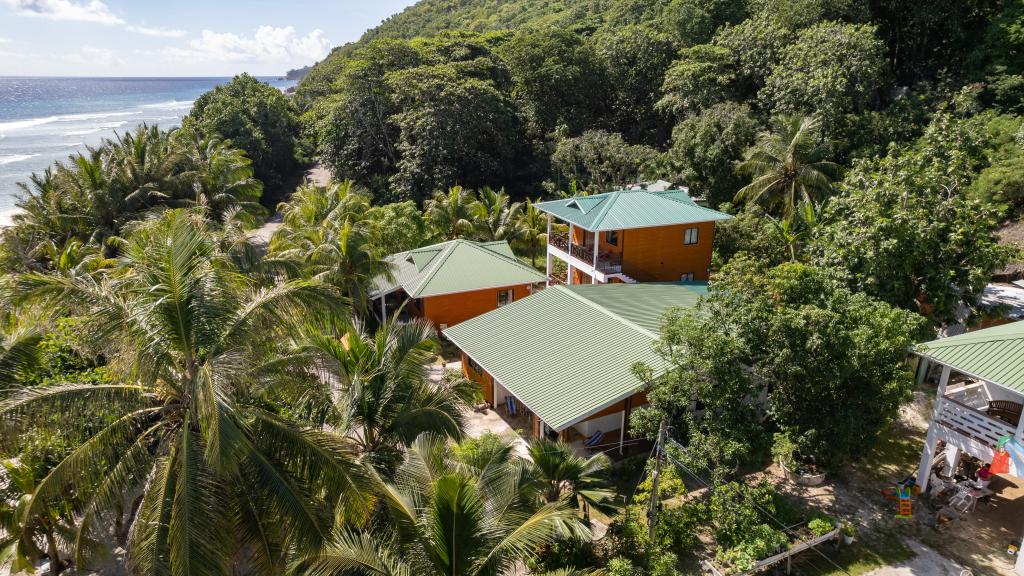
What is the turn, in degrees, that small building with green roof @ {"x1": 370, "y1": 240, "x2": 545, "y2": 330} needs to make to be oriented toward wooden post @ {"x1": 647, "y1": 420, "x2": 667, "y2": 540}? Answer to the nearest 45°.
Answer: approximately 45° to its left

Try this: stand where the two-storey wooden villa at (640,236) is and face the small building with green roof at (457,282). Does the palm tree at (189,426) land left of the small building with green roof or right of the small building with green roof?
left

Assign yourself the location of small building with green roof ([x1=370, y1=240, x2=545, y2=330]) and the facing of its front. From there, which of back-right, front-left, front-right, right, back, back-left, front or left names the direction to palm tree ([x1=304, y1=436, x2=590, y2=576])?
front-left

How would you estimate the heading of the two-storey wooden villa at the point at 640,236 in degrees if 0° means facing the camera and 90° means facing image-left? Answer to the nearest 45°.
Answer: approximately 45°

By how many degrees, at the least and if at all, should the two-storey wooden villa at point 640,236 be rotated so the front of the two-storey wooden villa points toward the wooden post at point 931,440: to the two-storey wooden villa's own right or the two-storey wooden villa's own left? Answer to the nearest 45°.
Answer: approximately 90° to the two-storey wooden villa's own left

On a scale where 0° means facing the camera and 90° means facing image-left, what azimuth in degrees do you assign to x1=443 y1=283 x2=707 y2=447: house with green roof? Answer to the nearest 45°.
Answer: approximately 45°

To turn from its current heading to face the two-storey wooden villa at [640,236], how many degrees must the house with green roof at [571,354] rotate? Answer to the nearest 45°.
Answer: approximately 135° to its right

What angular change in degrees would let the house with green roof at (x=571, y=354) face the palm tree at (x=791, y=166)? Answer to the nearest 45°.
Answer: approximately 180°

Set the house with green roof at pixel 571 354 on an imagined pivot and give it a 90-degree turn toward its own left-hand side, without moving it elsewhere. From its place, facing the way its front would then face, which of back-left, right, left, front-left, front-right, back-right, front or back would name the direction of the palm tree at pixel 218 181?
back

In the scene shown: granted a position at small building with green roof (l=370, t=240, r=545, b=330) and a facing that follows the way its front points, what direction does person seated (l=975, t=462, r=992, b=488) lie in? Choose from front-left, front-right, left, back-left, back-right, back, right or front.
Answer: left

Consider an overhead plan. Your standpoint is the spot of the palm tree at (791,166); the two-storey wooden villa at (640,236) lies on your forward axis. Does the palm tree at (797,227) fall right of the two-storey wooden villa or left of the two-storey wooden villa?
left

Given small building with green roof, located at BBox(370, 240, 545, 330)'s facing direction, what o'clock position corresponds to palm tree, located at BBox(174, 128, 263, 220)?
The palm tree is roughly at 3 o'clock from the small building with green roof.

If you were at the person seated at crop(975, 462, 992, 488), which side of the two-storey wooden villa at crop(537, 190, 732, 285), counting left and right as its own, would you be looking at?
left
